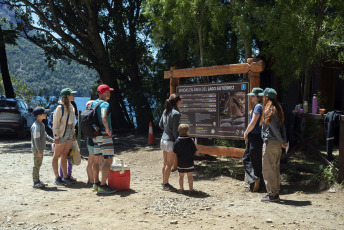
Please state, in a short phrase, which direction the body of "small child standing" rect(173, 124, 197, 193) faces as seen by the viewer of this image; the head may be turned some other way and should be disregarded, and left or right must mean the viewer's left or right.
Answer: facing away from the viewer

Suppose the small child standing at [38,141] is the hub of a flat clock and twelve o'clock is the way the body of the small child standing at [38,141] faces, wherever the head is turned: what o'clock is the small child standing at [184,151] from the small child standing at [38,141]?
the small child standing at [184,151] is roughly at 1 o'clock from the small child standing at [38,141].

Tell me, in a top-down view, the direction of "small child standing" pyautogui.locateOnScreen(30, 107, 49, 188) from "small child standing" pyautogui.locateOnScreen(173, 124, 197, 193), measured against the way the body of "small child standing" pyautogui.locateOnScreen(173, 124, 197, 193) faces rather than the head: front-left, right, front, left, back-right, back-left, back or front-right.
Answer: left

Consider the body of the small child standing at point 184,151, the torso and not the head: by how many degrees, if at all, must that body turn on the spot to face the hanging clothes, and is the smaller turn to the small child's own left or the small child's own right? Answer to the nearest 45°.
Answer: approximately 90° to the small child's own right

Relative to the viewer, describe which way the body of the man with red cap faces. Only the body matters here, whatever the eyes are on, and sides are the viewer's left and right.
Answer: facing to the right of the viewer

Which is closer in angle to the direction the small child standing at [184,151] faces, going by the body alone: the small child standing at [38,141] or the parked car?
the parked car

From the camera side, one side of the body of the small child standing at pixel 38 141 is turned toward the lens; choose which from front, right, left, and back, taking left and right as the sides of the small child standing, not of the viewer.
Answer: right

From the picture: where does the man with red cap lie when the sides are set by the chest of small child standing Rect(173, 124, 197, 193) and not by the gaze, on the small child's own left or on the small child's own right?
on the small child's own left

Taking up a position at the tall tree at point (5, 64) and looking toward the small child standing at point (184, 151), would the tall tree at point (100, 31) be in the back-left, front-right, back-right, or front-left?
front-left

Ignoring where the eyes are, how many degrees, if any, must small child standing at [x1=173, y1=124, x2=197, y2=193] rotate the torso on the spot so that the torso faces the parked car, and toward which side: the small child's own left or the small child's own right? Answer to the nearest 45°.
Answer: approximately 45° to the small child's own left

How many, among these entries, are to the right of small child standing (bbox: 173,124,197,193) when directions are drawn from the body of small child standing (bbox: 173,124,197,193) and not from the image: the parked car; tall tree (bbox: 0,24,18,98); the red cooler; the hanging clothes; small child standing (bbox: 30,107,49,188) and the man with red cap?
1

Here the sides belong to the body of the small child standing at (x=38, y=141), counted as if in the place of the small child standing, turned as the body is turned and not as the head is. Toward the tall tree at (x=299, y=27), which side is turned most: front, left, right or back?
front

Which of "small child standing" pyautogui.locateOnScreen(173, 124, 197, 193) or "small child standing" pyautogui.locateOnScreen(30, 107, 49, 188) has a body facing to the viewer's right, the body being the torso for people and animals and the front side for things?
"small child standing" pyautogui.locateOnScreen(30, 107, 49, 188)
